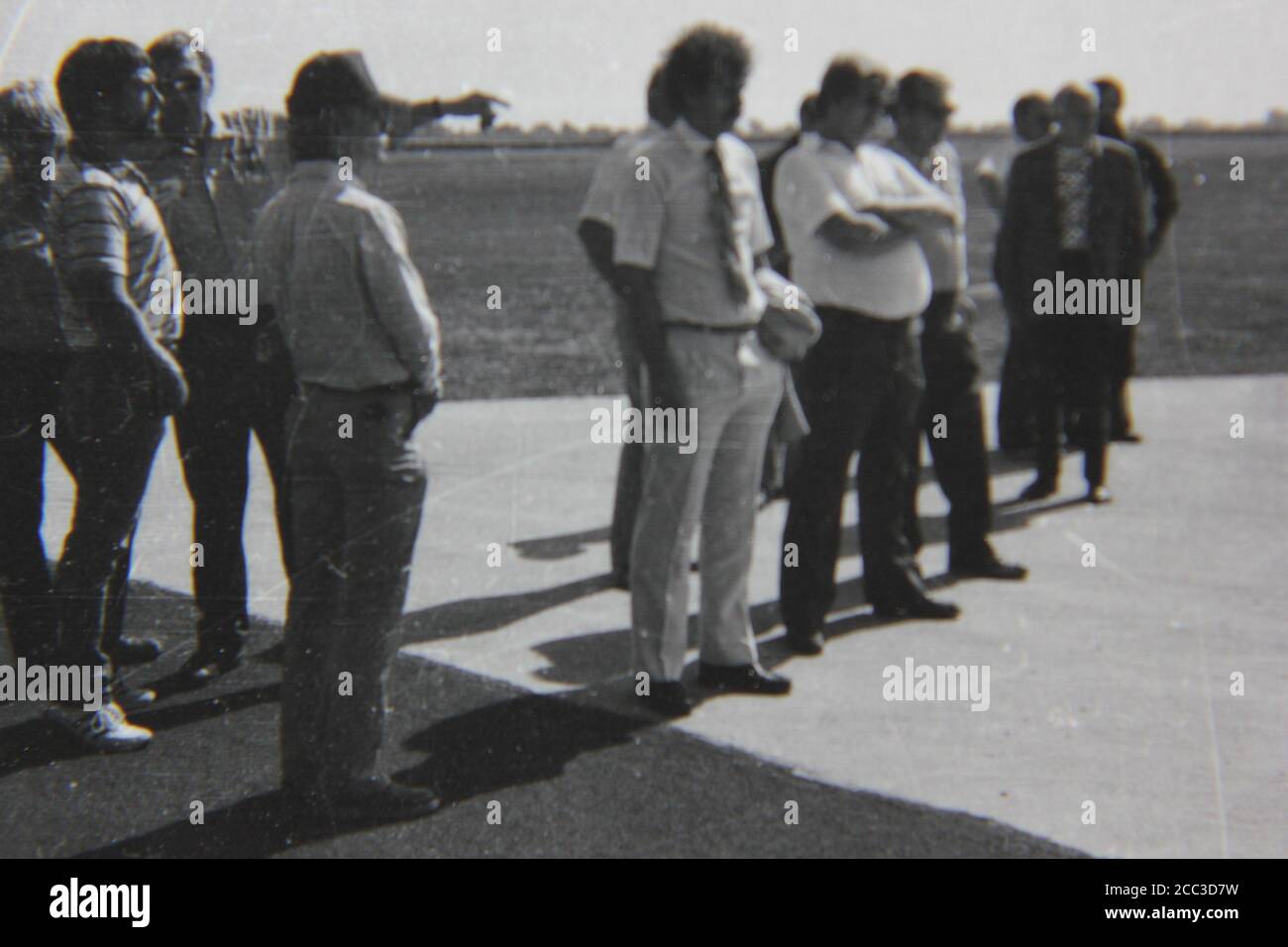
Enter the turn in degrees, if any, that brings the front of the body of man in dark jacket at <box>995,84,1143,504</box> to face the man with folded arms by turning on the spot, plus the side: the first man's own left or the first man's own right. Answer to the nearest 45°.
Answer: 0° — they already face them

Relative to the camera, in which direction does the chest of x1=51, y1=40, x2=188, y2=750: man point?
to the viewer's right

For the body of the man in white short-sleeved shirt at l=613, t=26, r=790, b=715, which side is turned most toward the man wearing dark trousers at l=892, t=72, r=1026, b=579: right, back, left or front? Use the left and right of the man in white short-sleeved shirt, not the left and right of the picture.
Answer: left

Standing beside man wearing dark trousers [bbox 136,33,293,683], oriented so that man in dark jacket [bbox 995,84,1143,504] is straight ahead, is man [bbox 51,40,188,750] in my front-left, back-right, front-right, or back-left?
back-right

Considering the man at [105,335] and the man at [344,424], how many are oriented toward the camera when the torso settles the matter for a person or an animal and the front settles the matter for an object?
0

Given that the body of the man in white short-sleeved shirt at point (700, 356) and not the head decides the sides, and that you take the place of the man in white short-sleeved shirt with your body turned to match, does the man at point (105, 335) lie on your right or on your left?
on your right

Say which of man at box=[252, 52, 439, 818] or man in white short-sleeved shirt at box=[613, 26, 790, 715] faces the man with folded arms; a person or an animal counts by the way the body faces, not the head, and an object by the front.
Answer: the man

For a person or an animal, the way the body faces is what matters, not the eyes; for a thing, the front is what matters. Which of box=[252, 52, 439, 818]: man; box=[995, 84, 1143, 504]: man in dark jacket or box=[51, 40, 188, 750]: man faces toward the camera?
the man in dark jacket

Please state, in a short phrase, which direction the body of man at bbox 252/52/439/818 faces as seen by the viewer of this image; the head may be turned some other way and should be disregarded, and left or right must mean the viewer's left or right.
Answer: facing away from the viewer and to the right of the viewer

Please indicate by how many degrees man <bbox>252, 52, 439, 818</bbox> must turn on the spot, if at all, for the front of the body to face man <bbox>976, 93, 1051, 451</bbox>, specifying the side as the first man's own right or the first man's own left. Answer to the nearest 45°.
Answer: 0° — they already face them

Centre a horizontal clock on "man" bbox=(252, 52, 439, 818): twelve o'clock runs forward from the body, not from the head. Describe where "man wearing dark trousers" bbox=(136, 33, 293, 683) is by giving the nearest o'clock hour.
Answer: The man wearing dark trousers is roughly at 10 o'clock from the man.

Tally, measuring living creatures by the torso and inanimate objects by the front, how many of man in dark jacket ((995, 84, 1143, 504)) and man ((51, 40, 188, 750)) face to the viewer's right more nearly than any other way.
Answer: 1
